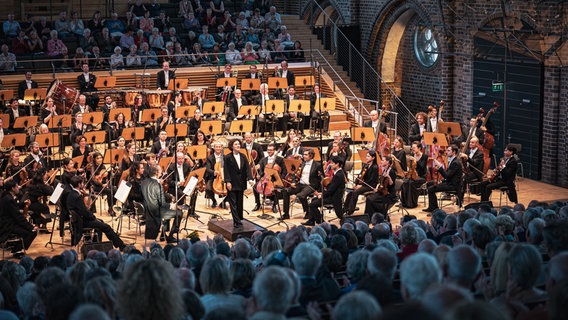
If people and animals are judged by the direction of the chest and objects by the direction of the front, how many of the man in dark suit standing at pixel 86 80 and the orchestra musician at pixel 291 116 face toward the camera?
2

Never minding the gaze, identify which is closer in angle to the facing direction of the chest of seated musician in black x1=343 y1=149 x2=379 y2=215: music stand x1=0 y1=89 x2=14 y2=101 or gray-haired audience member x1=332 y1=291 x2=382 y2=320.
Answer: the music stand

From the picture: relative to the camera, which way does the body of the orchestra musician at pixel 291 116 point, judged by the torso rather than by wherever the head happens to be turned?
toward the camera

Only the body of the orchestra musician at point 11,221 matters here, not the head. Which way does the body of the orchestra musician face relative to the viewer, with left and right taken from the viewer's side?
facing to the right of the viewer

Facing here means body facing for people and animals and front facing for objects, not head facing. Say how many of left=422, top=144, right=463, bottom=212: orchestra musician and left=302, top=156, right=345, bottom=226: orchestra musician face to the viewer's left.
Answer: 2

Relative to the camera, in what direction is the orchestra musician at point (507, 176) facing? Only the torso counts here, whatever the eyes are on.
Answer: to the viewer's left

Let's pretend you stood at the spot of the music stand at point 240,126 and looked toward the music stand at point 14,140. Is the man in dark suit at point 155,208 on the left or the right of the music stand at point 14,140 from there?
left

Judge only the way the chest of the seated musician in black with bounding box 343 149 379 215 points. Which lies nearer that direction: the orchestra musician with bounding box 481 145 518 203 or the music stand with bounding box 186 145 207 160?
the music stand

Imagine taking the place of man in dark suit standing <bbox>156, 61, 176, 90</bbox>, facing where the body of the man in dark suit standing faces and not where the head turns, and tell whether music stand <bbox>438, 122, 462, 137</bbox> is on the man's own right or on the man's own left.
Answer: on the man's own left

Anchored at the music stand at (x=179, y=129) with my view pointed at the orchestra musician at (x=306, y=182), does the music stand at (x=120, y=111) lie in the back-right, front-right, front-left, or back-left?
back-right

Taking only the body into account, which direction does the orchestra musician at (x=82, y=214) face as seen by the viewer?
to the viewer's right

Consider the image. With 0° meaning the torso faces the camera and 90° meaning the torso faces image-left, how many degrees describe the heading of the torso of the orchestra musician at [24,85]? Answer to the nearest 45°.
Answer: approximately 315°

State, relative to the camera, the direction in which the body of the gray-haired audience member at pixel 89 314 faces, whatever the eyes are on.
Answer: away from the camera

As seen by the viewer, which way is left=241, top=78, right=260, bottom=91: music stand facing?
away from the camera

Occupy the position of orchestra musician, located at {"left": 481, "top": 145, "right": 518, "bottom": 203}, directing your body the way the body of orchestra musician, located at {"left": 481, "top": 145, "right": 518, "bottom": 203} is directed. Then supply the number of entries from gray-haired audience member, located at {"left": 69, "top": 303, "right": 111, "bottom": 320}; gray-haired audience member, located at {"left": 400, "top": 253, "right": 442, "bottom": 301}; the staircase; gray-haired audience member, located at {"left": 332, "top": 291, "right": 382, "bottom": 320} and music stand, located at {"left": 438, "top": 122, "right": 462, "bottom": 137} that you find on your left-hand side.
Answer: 3
